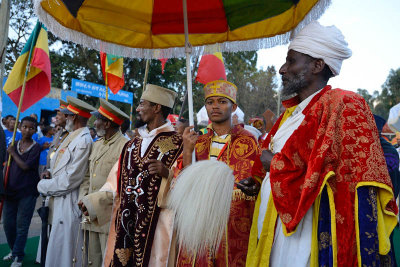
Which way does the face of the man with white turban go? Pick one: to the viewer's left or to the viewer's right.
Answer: to the viewer's left

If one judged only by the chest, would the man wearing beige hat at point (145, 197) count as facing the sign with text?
no

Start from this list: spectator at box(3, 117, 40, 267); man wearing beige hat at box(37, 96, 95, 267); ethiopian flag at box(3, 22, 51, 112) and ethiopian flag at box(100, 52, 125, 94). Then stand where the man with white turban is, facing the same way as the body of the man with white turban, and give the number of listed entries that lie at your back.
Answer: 0

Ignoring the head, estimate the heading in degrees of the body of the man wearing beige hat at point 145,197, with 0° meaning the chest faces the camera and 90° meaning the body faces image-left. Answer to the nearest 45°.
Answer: approximately 45°

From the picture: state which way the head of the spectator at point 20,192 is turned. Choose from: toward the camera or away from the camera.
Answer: toward the camera

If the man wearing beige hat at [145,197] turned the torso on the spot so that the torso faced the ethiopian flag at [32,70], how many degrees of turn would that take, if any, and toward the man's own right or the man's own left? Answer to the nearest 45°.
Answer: approximately 90° to the man's own right

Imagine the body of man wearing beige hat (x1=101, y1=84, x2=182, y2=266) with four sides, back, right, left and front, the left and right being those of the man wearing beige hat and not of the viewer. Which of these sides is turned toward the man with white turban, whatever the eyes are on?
left

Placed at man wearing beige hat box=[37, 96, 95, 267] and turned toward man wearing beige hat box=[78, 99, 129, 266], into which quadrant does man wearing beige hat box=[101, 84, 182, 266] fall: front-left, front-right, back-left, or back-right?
front-right

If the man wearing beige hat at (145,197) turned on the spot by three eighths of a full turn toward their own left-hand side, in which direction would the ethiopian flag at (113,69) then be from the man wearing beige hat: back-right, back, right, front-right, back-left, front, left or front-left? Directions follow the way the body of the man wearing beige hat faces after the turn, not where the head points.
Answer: left

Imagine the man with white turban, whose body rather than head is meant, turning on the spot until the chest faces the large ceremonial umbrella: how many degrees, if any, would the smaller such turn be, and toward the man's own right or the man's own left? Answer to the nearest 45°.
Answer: approximately 45° to the man's own right

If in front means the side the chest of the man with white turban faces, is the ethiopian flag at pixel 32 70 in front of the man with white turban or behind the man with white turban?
in front
